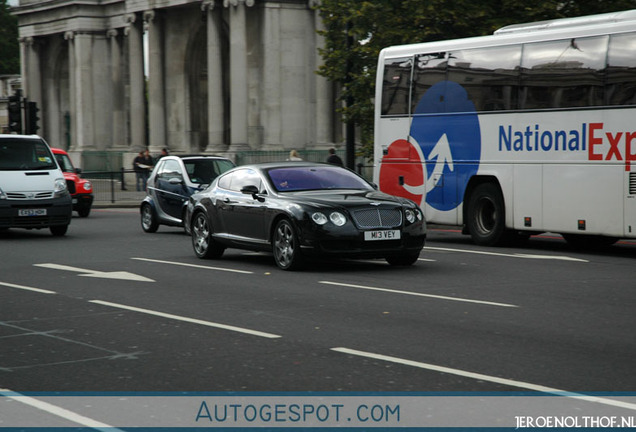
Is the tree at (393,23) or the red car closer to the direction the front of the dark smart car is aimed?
the tree

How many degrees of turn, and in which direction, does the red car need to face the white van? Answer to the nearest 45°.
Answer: approximately 45° to its right

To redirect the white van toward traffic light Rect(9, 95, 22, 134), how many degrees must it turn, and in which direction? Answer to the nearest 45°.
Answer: approximately 180°

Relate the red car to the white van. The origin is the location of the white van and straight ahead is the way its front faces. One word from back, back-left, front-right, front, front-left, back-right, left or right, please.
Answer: back

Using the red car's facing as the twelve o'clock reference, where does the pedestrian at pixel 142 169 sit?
The pedestrian is roughly at 8 o'clock from the red car.

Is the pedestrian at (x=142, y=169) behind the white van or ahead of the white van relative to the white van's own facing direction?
behind

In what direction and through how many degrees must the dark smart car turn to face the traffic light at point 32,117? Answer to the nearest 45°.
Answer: approximately 180°
